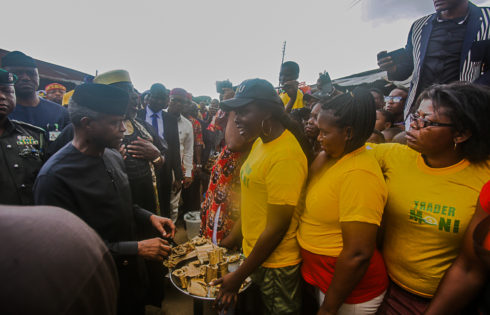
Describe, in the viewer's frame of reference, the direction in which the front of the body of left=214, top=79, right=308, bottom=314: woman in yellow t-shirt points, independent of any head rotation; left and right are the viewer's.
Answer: facing to the left of the viewer

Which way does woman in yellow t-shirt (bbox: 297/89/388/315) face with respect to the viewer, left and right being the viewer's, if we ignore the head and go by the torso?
facing to the left of the viewer

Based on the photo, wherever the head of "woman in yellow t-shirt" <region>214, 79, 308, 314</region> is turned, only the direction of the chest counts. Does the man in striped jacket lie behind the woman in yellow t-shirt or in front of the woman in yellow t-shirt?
behind

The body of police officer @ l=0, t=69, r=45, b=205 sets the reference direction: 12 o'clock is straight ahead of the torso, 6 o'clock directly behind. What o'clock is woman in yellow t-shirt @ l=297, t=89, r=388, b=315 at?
The woman in yellow t-shirt is roughly at 11 o'clock from the police officer.
